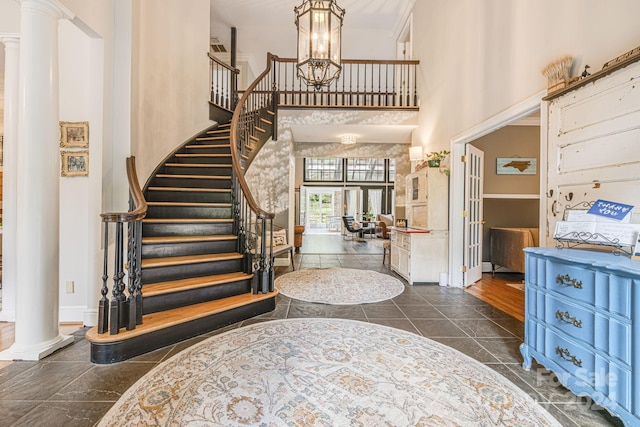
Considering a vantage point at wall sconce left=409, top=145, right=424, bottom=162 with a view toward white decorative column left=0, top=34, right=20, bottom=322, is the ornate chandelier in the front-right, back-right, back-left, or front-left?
front-left

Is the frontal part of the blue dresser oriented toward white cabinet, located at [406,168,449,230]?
no

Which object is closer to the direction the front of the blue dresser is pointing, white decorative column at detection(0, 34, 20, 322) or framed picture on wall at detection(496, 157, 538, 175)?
the white decorative column

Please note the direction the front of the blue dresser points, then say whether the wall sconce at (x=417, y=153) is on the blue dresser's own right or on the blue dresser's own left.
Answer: on the blue dresser's own right

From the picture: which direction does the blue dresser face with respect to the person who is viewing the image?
facing the viewer and to the left of the viewer

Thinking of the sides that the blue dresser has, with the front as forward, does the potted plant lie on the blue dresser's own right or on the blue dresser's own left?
on the blue dresser's own right

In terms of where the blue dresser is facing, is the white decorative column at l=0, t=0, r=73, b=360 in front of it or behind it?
in front

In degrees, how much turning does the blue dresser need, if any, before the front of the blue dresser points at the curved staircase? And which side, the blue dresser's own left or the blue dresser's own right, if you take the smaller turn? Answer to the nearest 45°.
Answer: approximately 45° to the blue dresser's own right

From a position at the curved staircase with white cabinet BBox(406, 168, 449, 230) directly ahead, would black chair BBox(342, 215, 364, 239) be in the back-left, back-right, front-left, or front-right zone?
front-left

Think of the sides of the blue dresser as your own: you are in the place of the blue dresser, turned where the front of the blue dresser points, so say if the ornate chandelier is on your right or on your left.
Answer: on your right

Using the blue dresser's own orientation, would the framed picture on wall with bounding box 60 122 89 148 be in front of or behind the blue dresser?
in front

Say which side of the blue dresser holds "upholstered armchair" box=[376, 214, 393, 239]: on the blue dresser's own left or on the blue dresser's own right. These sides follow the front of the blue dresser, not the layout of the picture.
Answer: on the blue dresser's own right

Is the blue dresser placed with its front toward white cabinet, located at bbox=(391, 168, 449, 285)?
no

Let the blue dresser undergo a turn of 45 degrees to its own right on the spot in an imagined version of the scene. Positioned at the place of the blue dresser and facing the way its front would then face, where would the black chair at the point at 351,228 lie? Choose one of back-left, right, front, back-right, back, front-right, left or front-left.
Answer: front-right

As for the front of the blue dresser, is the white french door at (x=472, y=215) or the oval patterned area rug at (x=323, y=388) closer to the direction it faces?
the oval patterned area rug
